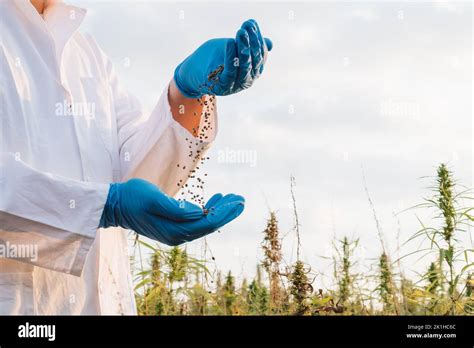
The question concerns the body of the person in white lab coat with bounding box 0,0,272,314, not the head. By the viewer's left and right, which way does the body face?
facing the viewer and to the right of the viewer
